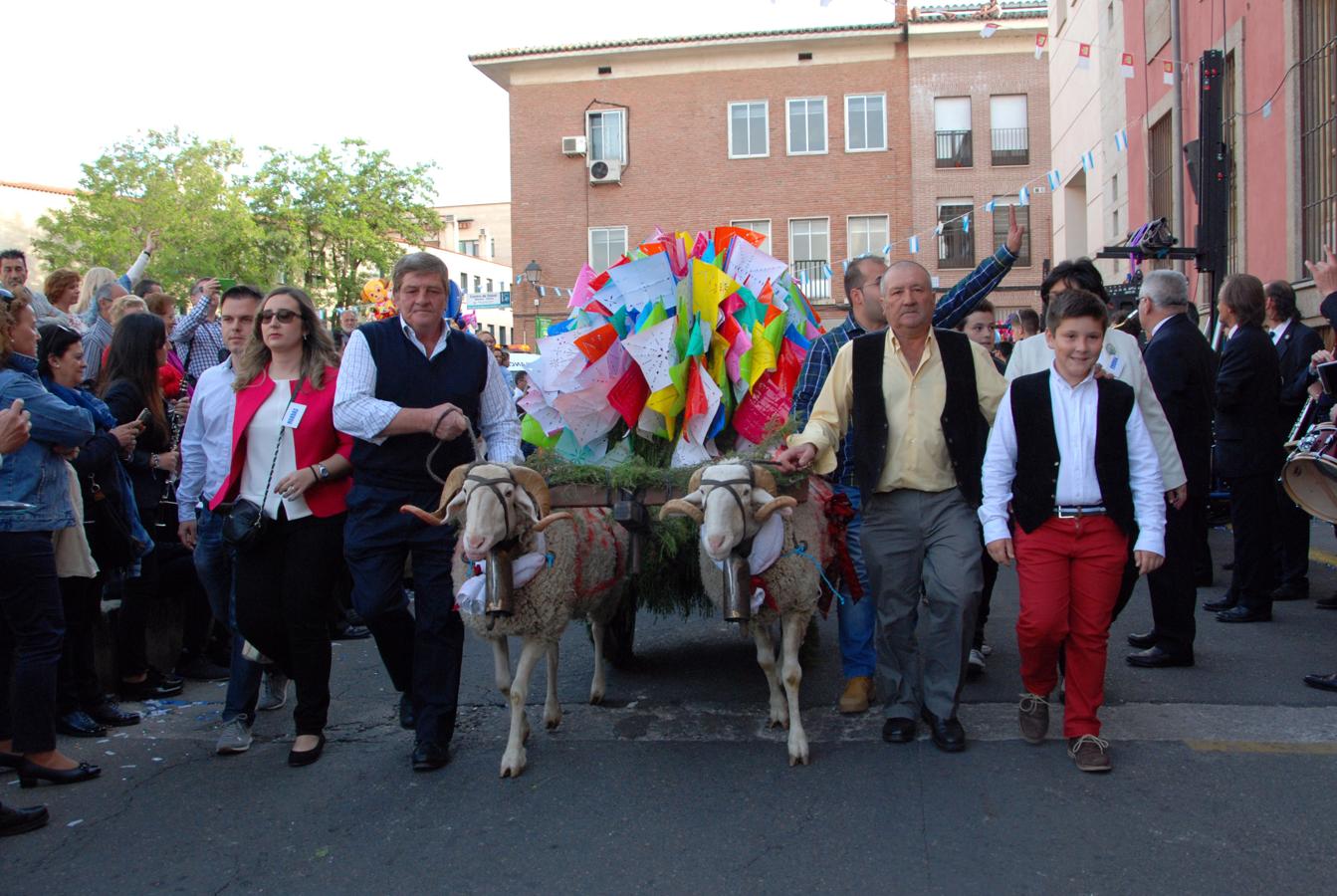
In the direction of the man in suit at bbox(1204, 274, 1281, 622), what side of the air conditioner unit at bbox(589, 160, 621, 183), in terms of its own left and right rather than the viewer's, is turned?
front

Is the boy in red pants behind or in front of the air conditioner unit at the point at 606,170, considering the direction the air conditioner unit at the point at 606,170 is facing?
in front

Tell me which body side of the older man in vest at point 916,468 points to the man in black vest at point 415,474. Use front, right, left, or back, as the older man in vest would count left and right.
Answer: right

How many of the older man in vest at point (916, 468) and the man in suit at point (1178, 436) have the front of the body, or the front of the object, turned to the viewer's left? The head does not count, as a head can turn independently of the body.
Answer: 1

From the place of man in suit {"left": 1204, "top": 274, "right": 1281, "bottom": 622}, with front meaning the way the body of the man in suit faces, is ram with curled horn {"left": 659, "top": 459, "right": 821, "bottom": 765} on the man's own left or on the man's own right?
on the man's own left

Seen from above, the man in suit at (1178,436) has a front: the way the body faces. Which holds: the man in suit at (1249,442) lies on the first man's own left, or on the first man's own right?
on the first man's own right

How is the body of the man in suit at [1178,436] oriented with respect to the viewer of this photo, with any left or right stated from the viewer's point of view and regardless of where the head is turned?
facing to the left of the viewer

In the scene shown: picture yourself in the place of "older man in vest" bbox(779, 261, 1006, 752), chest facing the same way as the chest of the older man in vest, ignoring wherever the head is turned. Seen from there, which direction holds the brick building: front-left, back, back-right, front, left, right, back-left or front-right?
back

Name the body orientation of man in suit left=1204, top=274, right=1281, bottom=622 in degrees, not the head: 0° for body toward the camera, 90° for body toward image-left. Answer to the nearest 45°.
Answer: approximately 90°

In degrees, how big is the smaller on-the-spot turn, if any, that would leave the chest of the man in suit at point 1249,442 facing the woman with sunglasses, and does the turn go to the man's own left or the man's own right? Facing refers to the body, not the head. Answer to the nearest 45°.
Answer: approximately 45° to the man's own left
